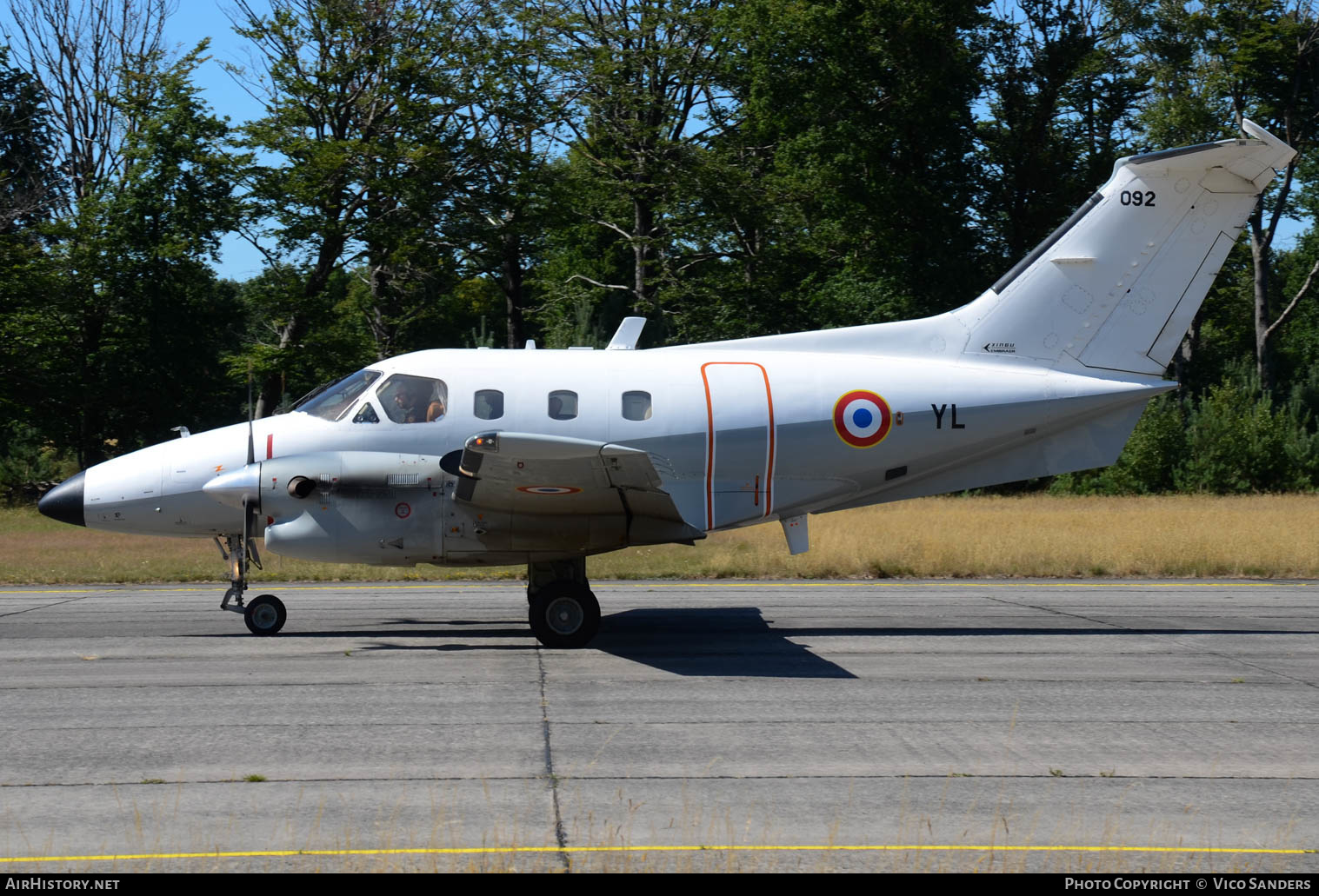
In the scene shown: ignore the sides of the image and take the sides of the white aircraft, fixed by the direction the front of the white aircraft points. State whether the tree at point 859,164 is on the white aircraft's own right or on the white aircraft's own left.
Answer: on the white aircraft's own right

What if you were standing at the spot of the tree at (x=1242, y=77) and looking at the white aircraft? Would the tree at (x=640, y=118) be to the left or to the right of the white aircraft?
right

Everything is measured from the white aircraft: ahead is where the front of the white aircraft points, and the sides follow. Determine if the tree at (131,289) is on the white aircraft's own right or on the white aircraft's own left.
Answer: on the white aircraft's own right

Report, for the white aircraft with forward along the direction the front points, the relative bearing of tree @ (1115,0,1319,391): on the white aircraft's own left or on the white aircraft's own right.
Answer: on the white aircraft's own right

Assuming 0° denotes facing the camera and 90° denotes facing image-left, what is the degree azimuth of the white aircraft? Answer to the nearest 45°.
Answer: approximately 90°

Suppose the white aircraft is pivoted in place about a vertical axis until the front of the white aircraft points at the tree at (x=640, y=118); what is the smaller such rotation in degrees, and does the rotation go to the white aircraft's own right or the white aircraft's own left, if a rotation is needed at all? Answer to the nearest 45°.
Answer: approximately 90° to the white aircraft's own right

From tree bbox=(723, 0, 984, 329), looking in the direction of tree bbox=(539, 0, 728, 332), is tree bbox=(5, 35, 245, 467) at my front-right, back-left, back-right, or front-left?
front-left

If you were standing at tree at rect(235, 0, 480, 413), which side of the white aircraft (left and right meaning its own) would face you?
right

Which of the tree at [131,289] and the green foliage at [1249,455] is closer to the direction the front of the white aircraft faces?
the tree

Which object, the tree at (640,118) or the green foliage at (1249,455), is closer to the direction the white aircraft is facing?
the tree
